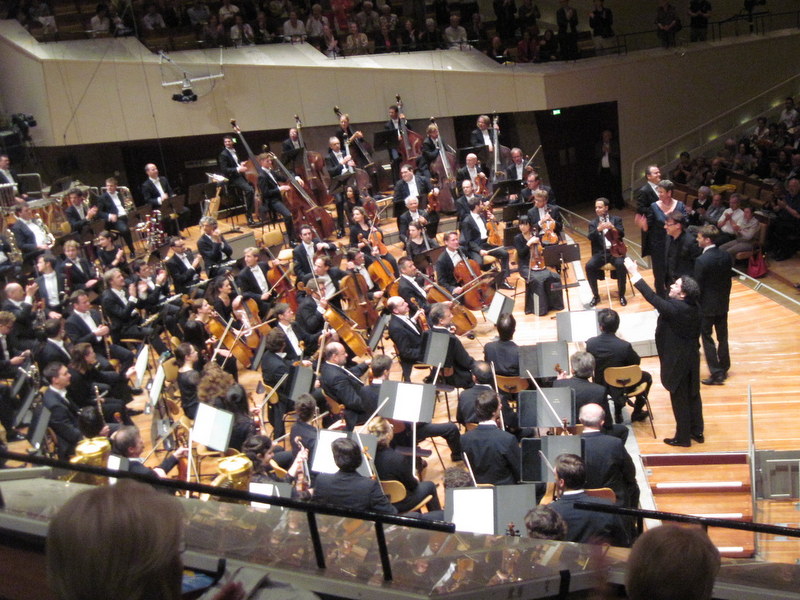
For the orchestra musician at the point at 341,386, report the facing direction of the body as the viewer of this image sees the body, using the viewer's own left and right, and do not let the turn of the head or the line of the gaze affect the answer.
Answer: facing to the right of the viewer

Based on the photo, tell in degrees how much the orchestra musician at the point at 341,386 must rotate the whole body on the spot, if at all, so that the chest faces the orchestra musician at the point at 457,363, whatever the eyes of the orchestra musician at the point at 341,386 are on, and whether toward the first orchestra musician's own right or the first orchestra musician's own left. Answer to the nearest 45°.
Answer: approximately 45° to the first orchestra musician's own left

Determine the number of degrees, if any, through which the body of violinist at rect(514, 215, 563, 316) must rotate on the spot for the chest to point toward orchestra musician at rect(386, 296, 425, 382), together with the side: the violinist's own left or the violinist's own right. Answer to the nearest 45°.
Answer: approximately 90° to the violinist's own right

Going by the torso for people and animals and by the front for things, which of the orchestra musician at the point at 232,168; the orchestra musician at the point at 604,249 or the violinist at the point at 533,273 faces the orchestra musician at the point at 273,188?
the orchestra musician at the point at 232,168

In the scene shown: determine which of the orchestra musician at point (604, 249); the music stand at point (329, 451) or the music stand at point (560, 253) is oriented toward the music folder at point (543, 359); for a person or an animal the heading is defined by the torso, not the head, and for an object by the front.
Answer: the orchestra musician

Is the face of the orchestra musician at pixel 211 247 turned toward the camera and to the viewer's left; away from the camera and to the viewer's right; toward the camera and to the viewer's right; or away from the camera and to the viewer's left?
toward the camera and to the viewer's right

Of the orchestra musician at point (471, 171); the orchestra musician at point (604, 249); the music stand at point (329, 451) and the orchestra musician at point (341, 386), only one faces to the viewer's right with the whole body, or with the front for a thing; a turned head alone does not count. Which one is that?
the orchestra musician at point (341, 386)

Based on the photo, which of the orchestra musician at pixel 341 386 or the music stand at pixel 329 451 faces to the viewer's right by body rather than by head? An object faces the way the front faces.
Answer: the orchestra musician
